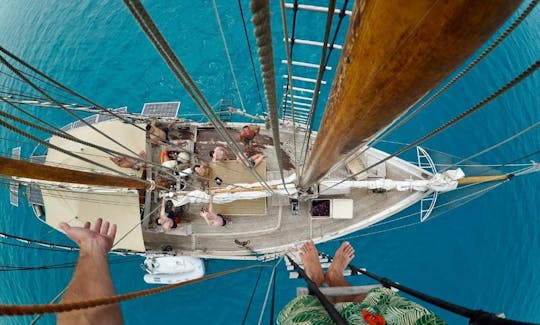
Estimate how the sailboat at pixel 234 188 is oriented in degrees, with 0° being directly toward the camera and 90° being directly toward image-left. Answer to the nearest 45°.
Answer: approximately 270°
